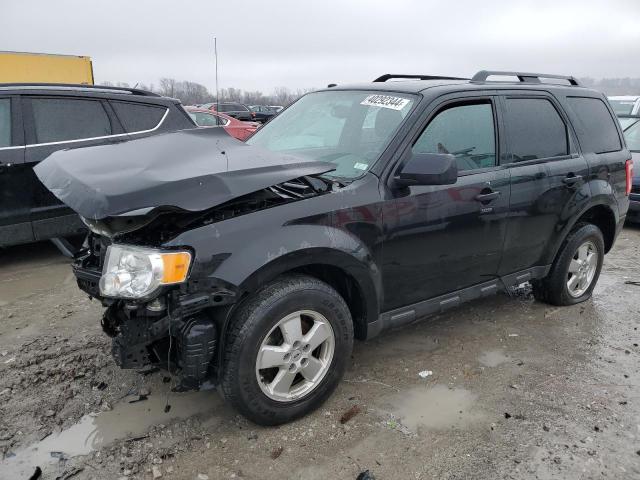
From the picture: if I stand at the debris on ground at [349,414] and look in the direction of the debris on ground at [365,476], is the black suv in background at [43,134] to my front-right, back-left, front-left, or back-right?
back-right

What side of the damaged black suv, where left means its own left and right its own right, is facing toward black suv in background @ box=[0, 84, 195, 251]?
right

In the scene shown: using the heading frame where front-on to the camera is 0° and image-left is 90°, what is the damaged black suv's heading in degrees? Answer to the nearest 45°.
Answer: approximately 45°

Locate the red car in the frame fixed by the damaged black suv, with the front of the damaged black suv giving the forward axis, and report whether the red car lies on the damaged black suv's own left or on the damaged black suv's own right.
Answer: on the damaged black suv's own right

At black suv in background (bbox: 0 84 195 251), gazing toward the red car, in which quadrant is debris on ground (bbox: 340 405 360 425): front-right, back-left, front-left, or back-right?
back-right

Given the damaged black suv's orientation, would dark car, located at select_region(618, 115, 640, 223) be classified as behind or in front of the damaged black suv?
behind

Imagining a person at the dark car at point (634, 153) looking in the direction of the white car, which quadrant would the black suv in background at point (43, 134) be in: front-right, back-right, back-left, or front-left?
back-left
